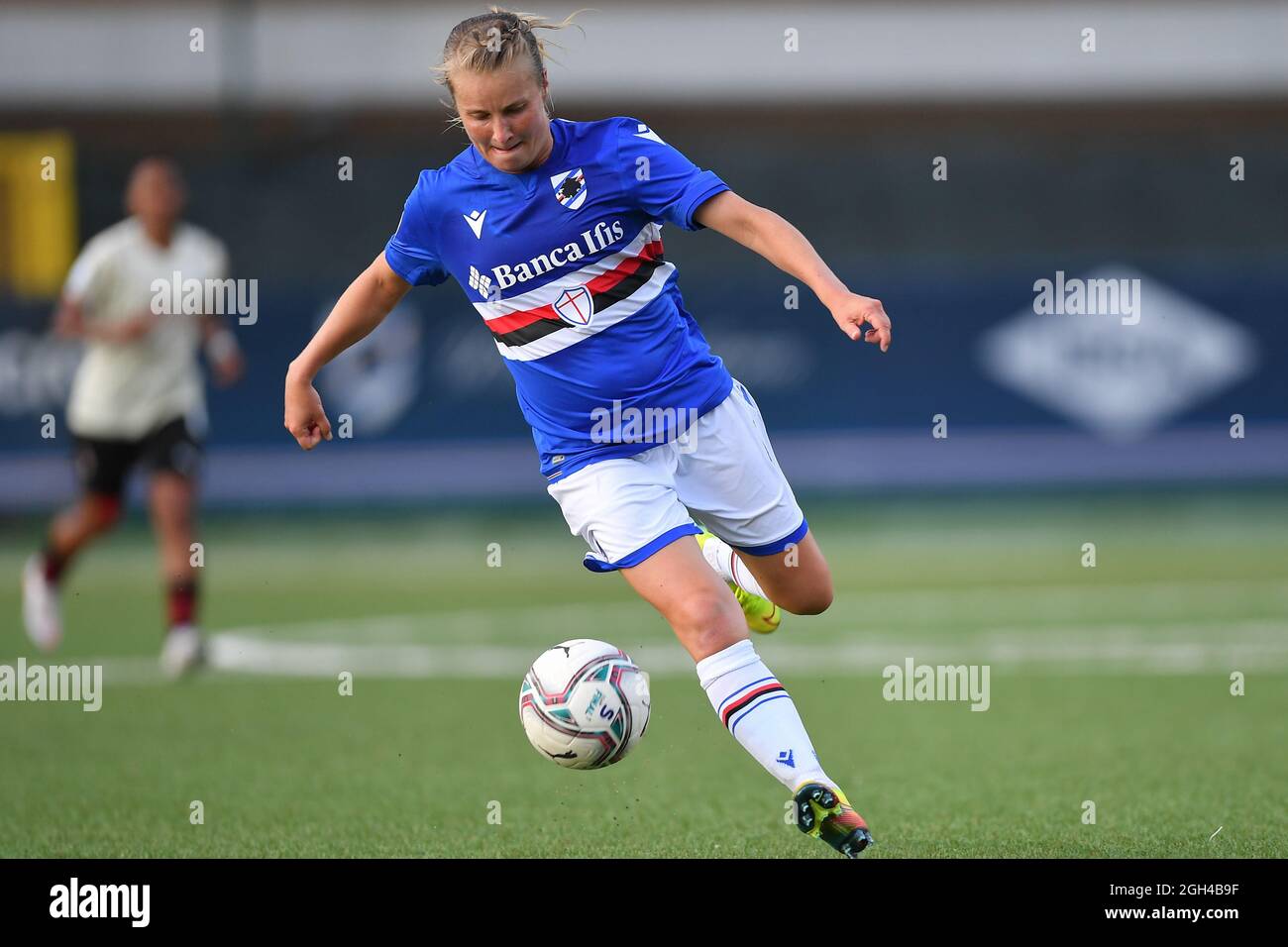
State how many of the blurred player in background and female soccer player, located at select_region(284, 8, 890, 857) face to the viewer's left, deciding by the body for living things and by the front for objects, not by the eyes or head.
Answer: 0

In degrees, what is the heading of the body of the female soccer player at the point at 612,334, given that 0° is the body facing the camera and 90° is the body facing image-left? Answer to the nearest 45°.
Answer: approximately 0°

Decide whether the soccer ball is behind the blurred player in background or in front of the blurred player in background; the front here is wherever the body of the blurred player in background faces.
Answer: in front

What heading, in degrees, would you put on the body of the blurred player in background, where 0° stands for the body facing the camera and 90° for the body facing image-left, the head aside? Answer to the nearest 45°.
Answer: approximately 315°

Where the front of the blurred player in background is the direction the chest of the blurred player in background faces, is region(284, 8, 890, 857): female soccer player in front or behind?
in front

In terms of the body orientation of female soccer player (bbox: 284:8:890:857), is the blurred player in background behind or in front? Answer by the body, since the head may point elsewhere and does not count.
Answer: behind
